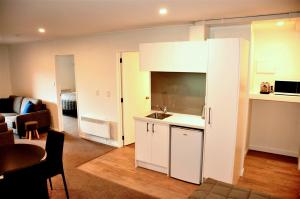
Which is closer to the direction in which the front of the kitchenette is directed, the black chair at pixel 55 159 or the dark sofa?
the black chair

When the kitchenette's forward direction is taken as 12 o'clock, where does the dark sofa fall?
The dark sofa is roughly at 2 o'clock from the kitchenette.

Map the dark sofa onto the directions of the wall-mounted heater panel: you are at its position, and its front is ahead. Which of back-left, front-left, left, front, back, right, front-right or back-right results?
right

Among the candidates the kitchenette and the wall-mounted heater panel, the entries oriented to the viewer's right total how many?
0

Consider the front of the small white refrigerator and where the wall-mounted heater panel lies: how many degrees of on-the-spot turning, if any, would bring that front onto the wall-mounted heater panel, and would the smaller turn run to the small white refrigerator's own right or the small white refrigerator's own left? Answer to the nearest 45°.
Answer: approximately 90° to the small white refrigerator's own right

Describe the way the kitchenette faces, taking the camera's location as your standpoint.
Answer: facing the viewer and to the left of the viewer

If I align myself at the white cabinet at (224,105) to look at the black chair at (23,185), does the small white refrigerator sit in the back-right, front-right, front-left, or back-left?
front-right

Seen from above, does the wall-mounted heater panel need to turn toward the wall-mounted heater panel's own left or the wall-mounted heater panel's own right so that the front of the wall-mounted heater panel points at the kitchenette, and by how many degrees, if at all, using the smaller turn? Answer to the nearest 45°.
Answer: approximately 90° to the wall-mounted heater panel's own left

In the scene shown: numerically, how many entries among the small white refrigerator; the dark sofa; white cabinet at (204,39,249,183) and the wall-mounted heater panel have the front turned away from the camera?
0

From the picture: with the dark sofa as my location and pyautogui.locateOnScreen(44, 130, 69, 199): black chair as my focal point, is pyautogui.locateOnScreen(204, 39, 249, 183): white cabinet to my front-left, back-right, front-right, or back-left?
front-left

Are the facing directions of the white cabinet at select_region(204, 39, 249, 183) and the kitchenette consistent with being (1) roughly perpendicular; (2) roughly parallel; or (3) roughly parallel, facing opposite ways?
roughly parallel

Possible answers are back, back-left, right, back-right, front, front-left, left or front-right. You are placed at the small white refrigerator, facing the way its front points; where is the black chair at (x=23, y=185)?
front

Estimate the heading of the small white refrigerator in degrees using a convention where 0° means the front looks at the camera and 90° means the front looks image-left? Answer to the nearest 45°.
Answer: approximately 45°

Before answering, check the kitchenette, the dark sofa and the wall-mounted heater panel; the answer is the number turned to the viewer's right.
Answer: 0

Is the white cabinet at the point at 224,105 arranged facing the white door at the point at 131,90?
no

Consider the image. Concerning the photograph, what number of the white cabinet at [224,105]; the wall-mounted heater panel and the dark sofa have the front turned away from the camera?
0
